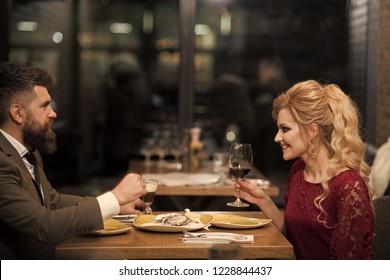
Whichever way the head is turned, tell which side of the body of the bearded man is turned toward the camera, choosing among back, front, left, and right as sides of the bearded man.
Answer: right

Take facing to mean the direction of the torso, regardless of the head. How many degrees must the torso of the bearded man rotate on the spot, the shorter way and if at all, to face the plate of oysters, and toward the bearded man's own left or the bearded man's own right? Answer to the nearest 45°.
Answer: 0° — they already face it

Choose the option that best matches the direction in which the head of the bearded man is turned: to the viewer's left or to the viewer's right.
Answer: to the viewer's right

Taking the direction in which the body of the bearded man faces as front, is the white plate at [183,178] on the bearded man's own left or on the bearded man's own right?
on the bearded man's own left

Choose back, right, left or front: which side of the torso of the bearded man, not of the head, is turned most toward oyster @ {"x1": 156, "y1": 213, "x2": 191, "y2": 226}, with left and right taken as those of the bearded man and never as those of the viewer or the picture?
front

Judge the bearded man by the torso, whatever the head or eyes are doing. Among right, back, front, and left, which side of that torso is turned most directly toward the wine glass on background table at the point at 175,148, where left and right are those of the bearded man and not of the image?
left

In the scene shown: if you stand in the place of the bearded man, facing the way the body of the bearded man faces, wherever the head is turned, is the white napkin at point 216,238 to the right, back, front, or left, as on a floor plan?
front

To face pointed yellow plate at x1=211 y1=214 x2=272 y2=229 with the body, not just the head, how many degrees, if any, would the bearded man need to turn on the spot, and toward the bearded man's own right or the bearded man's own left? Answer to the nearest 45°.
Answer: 0° — they already face it

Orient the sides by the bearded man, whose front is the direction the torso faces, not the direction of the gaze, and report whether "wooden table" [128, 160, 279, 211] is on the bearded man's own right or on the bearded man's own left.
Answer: on the bearded man's own left

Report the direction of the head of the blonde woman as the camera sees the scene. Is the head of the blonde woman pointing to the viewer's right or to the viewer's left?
to the viewer's left

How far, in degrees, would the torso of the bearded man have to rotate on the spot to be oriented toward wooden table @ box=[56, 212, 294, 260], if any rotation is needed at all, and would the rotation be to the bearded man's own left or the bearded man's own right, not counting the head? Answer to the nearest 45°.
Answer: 0° — they already face it

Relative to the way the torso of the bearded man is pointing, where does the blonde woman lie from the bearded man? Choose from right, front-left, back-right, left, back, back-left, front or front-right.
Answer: front
